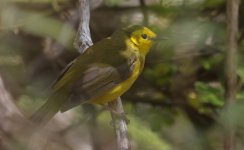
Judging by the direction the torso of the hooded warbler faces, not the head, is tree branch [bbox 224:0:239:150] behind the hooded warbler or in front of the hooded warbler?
in front

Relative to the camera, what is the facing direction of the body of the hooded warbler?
to the viewer's right
